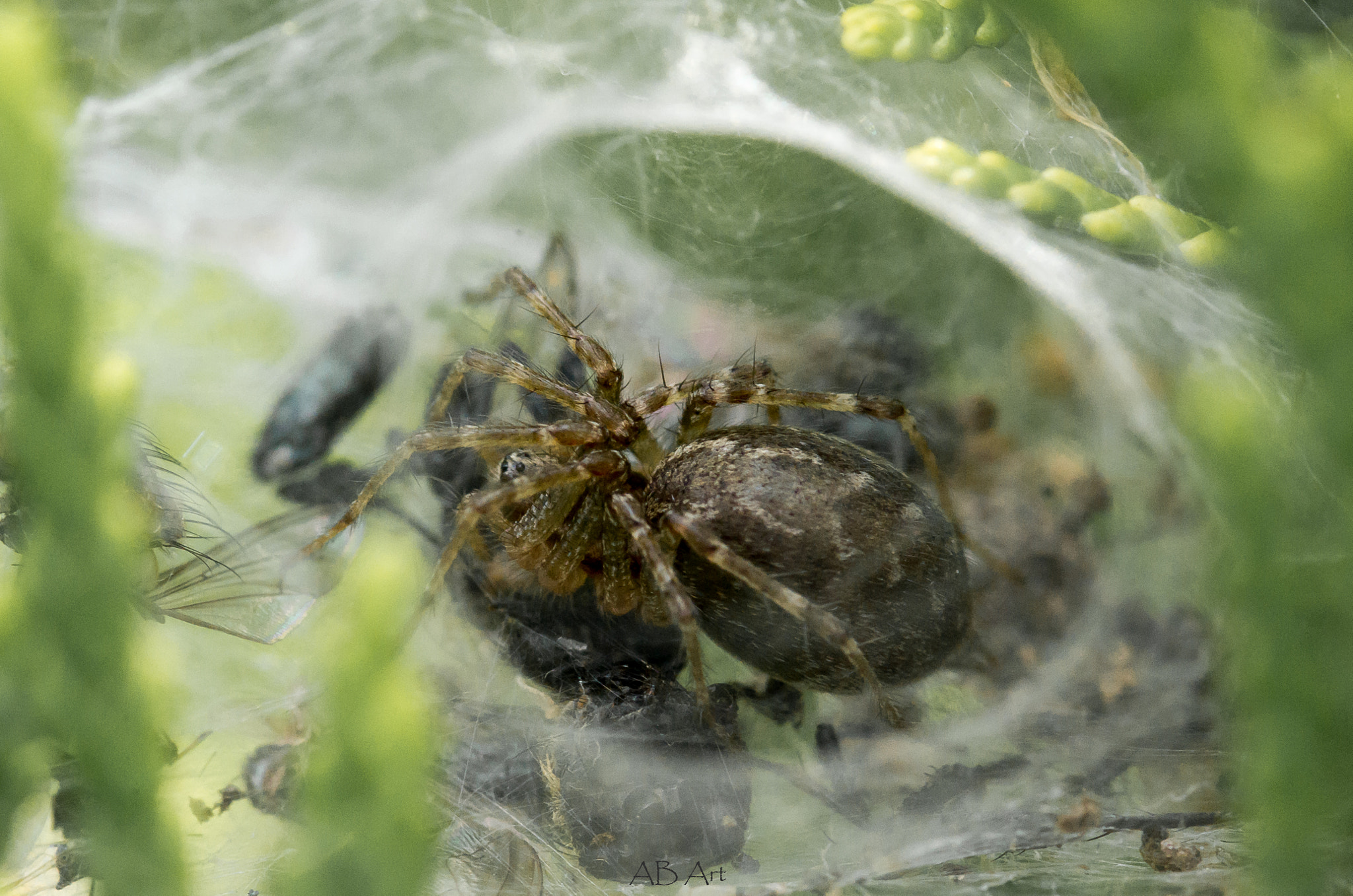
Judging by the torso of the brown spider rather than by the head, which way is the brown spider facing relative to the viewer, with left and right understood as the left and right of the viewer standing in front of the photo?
facing to the left of the viewer
